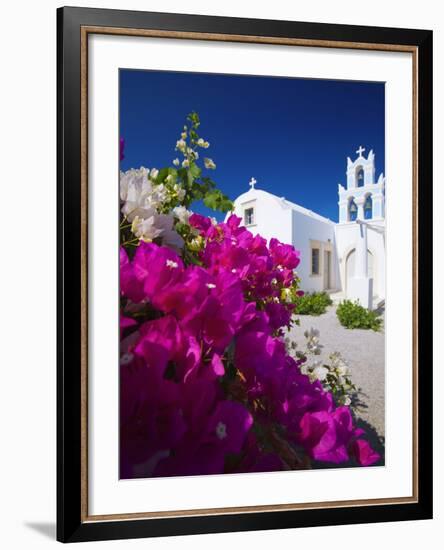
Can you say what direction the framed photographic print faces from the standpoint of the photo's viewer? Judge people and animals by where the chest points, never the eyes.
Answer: facing the viewer and to the right of the viewer
